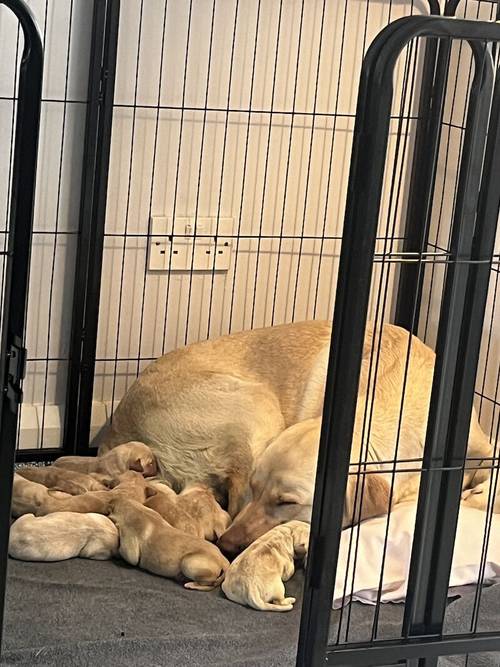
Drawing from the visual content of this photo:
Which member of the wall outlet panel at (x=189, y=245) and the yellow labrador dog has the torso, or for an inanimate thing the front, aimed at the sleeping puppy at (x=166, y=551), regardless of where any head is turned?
the wall outlet panel

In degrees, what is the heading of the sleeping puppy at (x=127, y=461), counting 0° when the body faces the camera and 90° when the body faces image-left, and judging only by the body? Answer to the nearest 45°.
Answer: approximately 270°

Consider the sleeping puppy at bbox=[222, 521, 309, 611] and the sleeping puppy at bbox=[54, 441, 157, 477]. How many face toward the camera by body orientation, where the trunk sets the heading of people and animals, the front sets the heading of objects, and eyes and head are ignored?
0

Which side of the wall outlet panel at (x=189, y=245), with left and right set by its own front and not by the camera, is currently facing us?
front

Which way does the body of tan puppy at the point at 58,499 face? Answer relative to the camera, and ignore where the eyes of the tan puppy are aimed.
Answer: to the viewer's right

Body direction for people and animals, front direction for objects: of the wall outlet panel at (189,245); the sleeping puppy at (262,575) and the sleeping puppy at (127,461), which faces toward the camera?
the wall outlet panel

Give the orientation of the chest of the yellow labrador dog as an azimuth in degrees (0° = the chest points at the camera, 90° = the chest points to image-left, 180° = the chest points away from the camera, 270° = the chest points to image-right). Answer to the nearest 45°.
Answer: approximately 270°

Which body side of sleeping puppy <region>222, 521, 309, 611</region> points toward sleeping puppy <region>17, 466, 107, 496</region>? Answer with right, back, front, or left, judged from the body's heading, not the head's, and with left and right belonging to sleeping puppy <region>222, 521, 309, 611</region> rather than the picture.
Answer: left

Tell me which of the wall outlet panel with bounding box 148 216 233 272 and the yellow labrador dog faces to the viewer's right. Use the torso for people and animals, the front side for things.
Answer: the yellow labrador dog

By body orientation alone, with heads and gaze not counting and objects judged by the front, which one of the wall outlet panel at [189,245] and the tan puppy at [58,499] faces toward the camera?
the wall outlet panel

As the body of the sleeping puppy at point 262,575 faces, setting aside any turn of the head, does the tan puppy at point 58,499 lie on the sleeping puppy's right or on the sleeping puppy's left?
on the sleeping puppy's left

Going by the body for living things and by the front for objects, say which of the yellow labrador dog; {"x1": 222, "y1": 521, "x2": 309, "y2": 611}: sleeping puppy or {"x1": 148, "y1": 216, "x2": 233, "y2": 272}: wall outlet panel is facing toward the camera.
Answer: the wall outlet panel

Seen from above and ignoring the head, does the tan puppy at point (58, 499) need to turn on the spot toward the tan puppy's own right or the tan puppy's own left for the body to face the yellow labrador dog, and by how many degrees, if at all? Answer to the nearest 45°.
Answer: approximately 45° to the tan puppy's own left
